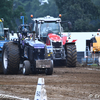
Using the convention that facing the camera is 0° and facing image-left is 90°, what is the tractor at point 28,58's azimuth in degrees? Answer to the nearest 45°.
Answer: approximately 315°

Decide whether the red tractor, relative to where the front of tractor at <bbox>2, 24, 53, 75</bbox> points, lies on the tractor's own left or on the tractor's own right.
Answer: on the tractor's own left
